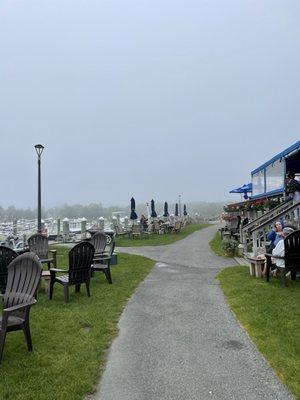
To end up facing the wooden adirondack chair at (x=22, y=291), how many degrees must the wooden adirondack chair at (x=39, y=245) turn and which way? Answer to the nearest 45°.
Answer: approximately 45° to its right

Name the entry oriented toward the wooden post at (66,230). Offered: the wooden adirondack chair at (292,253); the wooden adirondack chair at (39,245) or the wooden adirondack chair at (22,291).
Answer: the wooden adirondack chair at (292,253)

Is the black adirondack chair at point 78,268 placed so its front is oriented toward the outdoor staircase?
no

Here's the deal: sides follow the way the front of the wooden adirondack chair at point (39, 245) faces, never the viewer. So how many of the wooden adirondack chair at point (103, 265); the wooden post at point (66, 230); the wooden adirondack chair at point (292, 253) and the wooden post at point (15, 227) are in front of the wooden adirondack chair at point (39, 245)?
2

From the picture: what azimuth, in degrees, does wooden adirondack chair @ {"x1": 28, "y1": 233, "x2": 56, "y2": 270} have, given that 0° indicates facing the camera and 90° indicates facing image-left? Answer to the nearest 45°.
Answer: approximately 315°

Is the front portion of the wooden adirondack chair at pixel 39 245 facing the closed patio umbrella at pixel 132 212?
no

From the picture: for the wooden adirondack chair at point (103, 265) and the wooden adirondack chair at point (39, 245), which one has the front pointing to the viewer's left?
the wooden adirondack chair at point (103, 265)

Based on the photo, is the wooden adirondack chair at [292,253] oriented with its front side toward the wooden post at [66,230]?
yes

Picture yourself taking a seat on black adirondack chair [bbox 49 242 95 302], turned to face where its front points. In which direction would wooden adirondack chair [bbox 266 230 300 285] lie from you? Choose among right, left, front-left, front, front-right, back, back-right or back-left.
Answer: back-right

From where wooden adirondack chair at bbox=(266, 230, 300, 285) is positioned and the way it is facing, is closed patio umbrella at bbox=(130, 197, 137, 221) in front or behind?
in front

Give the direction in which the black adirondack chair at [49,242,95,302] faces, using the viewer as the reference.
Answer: facing away from the viewer and to the left of the viewer

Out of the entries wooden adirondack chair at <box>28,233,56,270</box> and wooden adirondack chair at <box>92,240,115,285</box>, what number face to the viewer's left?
1

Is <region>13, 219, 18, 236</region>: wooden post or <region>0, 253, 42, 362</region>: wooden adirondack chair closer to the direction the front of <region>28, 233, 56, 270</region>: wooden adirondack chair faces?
the wooden adirondack chair

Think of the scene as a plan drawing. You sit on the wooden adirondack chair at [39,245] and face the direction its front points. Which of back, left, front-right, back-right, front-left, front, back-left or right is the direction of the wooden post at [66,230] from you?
back-left

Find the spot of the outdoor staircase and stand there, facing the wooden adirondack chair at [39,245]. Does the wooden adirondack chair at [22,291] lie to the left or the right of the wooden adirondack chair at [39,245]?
left
